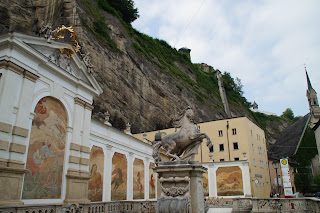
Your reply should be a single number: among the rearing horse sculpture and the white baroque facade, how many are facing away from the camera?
0

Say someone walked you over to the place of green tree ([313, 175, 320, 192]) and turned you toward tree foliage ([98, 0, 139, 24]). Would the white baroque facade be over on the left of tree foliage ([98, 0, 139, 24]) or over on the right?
left

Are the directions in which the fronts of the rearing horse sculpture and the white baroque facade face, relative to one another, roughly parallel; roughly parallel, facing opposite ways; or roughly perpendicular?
roughly parallel

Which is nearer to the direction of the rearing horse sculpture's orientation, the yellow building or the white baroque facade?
the yellow building

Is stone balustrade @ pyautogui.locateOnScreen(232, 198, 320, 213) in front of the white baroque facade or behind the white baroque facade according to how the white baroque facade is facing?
in front

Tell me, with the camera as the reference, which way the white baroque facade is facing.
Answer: facing the viewer and to the right of the viewer

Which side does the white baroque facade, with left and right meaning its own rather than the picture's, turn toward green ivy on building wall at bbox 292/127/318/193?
left

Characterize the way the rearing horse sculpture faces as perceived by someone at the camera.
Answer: facing to the right of the viewer

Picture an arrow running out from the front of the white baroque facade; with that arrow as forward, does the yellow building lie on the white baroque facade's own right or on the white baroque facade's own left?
on the white baroque facade's own left

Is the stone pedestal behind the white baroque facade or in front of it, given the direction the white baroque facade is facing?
in front
